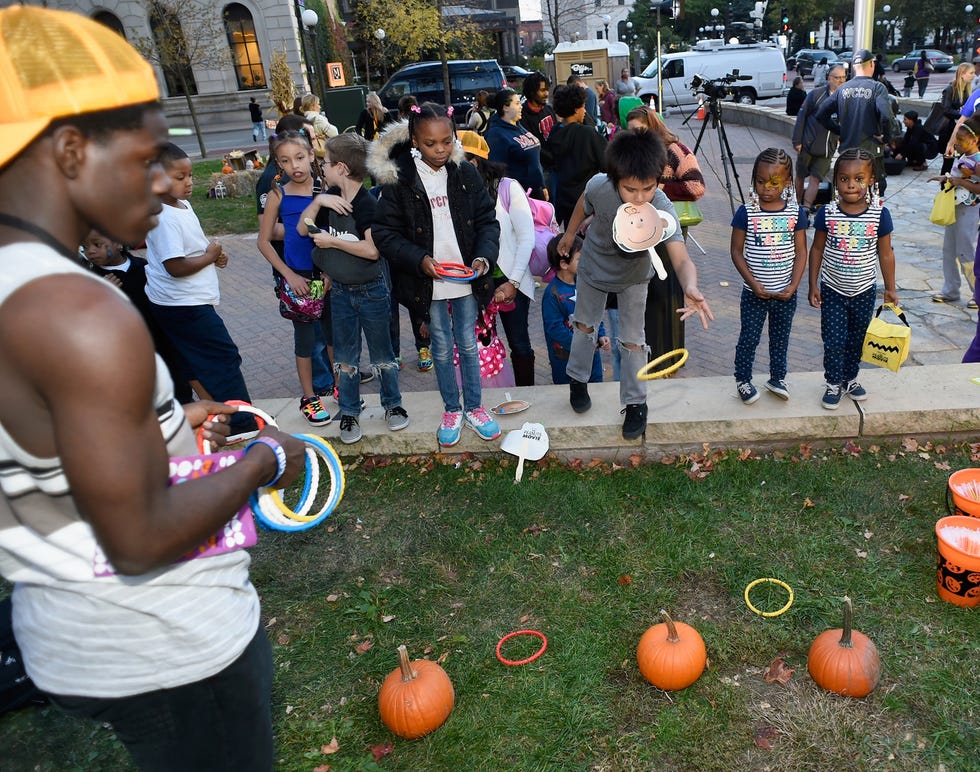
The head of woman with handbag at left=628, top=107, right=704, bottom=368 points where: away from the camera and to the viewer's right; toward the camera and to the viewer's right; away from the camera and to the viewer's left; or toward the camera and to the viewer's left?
toward the camera and to the viewer's left

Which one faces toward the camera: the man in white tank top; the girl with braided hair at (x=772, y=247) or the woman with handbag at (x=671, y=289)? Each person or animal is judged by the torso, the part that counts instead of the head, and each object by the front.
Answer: the girl with braided hair

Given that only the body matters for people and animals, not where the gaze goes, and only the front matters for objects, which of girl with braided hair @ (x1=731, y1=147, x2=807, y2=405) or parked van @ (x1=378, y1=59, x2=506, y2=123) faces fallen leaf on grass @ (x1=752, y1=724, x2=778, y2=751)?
the girl with braided hair

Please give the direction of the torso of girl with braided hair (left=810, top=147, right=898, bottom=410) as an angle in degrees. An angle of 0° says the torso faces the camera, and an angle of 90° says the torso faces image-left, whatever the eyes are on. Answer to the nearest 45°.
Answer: approximately 0°

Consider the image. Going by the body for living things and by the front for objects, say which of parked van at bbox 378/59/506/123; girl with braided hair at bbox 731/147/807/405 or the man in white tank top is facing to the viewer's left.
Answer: the parked van

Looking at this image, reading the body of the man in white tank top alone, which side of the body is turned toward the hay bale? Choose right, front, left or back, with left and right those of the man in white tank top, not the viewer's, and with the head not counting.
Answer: left

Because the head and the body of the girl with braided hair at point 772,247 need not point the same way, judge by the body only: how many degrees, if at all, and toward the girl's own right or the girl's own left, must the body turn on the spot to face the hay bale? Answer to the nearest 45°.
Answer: approximately 135° to the girl's own right

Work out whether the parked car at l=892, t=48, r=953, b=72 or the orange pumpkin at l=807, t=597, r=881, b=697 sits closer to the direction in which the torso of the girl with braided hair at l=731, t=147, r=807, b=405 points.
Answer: the orange pumpkin

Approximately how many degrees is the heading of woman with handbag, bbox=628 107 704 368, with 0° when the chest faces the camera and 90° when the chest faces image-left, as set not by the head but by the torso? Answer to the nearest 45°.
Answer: approximately 90°

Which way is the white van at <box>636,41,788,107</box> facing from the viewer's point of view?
to the viewer's left

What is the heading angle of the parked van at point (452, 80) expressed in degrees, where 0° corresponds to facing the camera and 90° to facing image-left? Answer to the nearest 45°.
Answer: approximately 90°

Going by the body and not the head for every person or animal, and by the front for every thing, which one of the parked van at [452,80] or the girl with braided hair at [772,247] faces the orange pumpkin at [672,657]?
the girl with braided hair

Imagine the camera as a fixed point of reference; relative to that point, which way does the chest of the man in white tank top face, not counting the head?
to the viewer's right
